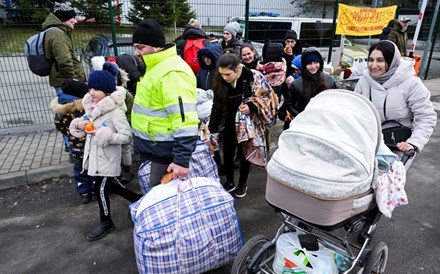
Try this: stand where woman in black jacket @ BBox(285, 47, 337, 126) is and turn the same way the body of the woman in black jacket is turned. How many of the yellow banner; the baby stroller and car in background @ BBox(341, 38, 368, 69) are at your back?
2

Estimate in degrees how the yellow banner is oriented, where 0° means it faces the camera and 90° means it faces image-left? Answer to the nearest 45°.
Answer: approximately 0°

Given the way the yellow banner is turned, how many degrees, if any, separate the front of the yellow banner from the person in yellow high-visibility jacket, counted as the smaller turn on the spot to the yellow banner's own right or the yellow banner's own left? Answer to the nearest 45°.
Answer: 0° — it already faces them

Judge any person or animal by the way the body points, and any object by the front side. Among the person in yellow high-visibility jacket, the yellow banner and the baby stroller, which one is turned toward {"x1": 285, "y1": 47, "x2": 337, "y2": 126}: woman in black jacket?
the yellow banner

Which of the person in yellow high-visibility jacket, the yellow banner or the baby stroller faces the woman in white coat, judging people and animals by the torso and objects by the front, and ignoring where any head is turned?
the yellow banner

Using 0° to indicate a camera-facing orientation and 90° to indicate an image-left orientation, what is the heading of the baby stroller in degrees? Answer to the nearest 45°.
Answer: approximately 45°

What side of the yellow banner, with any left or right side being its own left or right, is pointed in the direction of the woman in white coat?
front

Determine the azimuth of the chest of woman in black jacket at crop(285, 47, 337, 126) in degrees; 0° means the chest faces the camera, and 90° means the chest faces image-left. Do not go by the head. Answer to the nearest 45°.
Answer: approximately 0°

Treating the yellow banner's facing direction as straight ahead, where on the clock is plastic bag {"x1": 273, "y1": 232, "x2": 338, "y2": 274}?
The plastic bag is roughly at 12 o'clock from the yellow banner.

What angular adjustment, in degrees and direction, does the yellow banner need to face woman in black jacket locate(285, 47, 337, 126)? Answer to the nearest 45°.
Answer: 0° — it already faces them
